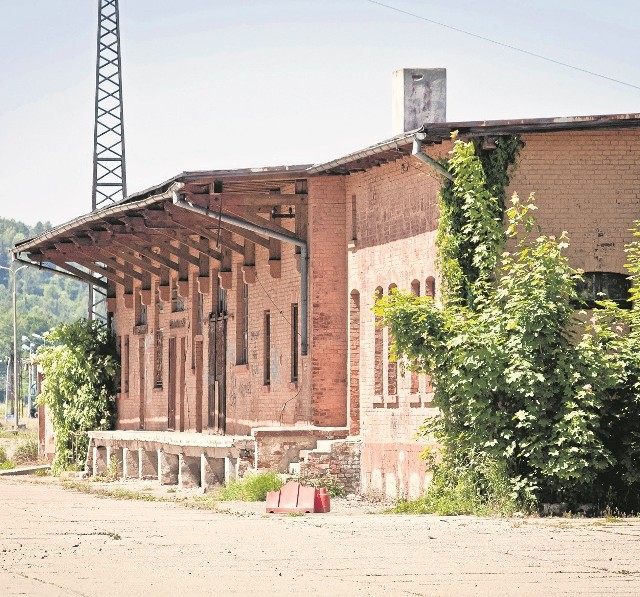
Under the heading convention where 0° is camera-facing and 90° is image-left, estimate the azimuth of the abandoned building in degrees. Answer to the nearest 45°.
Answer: approximately 45°

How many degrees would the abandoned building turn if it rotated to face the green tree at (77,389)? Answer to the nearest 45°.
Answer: approximately 90° to its right

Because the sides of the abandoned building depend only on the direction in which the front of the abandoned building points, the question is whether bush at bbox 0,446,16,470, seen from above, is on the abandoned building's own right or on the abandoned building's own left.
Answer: on the abandoned building's own right

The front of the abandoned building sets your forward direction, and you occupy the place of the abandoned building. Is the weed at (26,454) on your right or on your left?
on your right

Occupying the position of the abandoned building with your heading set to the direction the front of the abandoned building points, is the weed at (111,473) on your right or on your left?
on your right
